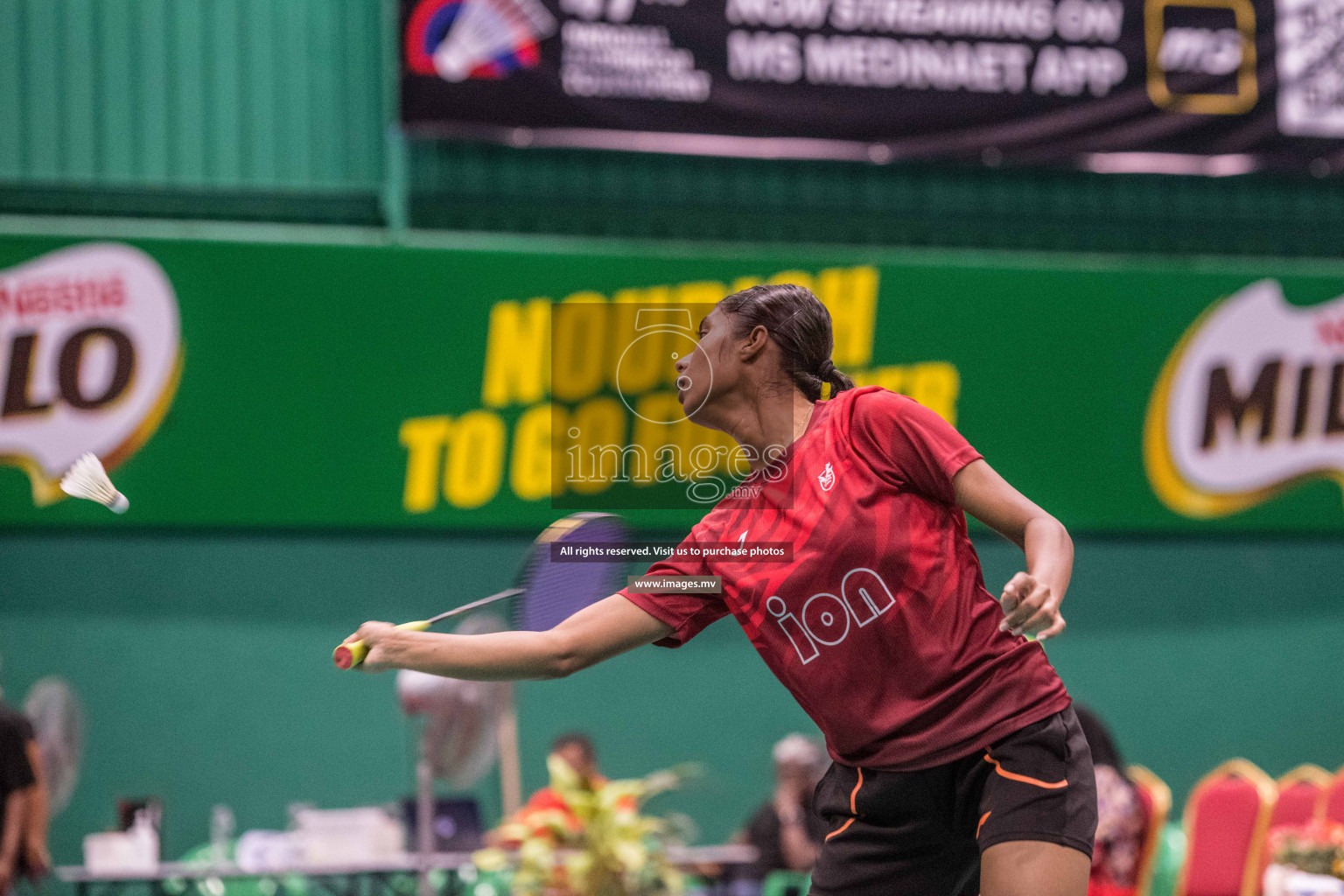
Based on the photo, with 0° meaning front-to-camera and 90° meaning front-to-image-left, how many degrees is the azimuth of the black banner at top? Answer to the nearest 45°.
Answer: approximately 0°

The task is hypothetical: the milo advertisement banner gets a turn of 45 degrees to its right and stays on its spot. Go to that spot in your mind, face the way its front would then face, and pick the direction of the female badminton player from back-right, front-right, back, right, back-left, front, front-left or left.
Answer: front-left

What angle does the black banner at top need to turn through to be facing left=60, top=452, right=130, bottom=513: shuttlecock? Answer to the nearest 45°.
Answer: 0° — it already faces it

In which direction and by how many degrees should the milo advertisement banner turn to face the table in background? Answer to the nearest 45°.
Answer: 0° — it already faces it

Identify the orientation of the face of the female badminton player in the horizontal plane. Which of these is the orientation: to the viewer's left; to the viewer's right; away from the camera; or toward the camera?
to the viewer's left

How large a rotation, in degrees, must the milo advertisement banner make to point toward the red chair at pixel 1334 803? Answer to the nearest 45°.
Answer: approximately 45° to its left

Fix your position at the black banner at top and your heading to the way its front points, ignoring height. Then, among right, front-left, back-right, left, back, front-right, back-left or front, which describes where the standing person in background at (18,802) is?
front-right

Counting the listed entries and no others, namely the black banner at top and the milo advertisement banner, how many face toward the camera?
2

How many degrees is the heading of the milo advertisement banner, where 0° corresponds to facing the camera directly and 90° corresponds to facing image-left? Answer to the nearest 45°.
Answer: approximately 0°

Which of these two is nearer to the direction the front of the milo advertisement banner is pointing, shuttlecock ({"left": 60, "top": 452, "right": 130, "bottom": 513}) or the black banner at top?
the shuttlecock
